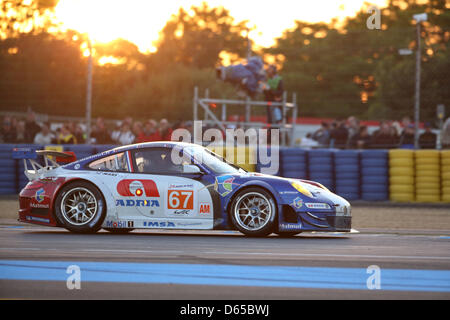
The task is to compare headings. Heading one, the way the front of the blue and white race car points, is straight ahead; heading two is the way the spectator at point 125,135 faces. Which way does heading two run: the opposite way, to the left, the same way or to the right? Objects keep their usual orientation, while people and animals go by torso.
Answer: to the right

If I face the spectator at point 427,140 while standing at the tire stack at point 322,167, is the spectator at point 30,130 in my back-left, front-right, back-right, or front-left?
back-left

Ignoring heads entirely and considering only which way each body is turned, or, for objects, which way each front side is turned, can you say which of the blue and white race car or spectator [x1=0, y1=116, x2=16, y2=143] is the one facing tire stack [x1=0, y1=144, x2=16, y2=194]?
the spectator

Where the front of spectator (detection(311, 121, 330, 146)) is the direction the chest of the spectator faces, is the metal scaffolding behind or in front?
in front

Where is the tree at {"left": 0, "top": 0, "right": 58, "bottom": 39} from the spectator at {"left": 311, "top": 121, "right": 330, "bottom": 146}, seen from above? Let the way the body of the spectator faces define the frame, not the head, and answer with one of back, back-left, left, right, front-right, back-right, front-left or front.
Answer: right

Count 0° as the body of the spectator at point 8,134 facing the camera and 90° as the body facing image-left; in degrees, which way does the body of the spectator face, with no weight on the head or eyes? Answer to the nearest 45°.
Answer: approximately 0°

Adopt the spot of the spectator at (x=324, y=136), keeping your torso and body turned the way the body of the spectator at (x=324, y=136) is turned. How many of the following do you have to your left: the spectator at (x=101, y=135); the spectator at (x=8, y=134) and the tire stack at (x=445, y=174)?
1

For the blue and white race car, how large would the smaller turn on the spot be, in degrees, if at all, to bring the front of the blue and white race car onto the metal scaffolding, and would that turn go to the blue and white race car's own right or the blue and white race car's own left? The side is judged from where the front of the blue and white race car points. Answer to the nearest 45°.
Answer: approximately 90° to the blue and white race car's own left

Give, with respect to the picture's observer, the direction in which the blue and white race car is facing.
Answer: facing to the right of the viewer

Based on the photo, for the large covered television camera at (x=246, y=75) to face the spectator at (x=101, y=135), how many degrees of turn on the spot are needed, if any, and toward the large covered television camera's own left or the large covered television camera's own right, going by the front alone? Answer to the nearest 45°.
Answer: approximately 45° to the large covered television camera's own right

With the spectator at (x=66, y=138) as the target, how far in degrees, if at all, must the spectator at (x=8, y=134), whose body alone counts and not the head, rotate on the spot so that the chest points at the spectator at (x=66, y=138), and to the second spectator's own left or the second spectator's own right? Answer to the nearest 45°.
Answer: approximately 45° to the second spectator's own left
